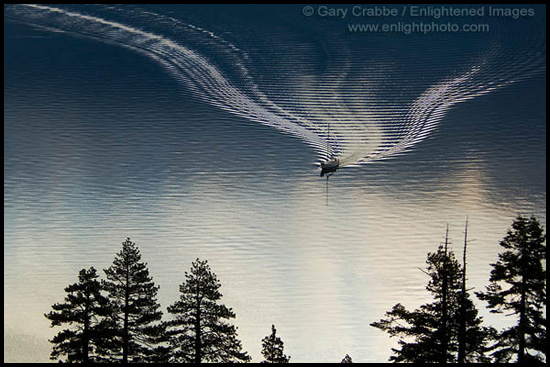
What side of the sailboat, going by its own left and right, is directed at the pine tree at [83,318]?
front

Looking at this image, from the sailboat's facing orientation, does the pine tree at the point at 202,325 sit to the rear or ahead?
ahead

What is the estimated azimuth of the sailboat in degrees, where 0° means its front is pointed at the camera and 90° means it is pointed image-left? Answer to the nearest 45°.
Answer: approximately 45°
